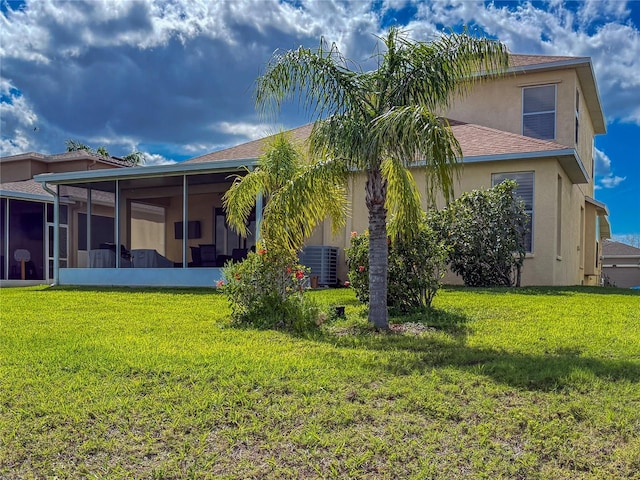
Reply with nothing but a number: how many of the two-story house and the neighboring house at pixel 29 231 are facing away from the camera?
2

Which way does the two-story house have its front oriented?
away from the camera

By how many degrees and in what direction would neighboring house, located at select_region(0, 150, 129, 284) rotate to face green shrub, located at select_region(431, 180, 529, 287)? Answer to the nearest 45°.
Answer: approximately 135° to its right

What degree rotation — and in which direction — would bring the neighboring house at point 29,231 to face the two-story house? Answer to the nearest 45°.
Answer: approximately 135° to its right

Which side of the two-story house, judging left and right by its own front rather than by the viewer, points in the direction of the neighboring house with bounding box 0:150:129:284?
left

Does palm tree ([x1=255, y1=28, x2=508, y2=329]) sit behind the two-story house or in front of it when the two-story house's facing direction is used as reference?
behind

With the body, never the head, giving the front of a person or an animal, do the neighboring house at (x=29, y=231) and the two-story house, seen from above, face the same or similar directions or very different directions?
same or similar directions

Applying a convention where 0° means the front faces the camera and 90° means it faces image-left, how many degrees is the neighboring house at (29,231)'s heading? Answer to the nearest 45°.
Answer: approximately 180°

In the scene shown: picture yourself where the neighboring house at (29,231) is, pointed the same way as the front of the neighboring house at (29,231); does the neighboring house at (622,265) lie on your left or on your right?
on your right
